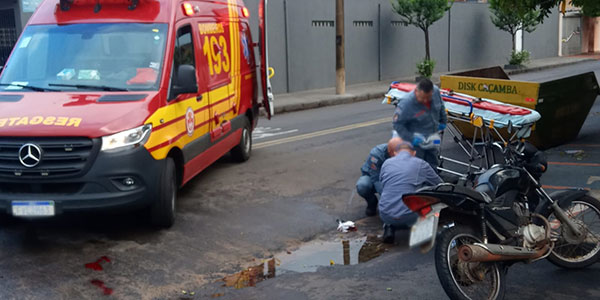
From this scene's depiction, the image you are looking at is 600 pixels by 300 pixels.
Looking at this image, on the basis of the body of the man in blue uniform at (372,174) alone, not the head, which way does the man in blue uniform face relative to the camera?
to the viewer's right

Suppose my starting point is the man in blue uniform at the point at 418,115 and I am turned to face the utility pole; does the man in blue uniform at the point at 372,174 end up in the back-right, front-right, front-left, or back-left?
back-left

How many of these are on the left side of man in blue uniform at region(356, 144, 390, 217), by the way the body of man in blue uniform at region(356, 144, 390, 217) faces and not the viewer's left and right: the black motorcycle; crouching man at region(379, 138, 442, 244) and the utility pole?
1

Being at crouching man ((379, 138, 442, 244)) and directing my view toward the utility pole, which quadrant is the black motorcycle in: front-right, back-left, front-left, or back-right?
back-right

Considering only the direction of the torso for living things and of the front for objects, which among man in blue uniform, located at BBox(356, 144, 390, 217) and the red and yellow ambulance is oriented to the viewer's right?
the man in blue uniform

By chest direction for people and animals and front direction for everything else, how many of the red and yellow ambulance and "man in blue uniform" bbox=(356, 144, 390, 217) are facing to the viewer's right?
1

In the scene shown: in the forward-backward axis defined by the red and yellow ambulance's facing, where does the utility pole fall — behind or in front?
behind

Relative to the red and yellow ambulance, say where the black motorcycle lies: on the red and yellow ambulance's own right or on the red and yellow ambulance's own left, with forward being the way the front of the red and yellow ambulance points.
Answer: on the red and yellow ambulance's own left

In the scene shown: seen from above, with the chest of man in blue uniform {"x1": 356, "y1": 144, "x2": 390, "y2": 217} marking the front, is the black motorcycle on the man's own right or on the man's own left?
on the man's own right

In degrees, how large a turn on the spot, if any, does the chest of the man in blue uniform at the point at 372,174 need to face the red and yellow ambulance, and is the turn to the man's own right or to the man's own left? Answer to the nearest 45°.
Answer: approximately 180°

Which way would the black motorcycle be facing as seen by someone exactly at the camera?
facing away from the viewer and to the right of the viewer
